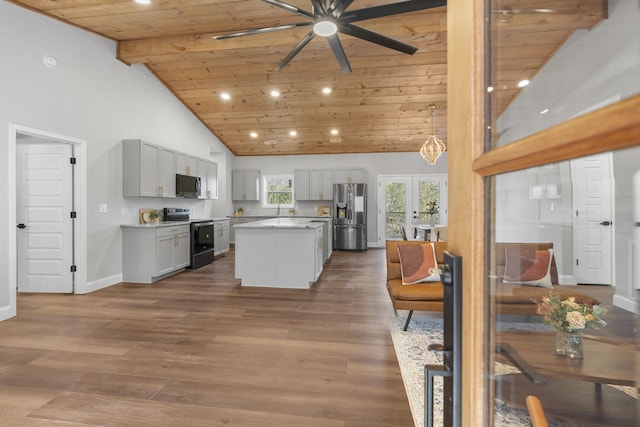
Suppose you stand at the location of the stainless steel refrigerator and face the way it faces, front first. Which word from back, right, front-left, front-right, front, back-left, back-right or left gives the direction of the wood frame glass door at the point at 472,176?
front

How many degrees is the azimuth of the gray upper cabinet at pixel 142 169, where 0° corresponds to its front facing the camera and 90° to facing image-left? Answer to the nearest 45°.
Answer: approximately 315°

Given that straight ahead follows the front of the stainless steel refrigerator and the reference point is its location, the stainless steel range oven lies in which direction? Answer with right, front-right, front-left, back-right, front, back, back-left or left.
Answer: front-right

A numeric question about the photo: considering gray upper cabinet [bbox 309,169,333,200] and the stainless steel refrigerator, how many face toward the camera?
2

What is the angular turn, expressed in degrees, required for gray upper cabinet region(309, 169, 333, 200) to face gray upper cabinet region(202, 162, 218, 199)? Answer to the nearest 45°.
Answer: approximately 45° to its right

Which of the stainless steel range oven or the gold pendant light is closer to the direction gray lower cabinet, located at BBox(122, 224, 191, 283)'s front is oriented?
the gold pendant light

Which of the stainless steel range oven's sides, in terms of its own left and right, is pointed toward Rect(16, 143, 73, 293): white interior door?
right

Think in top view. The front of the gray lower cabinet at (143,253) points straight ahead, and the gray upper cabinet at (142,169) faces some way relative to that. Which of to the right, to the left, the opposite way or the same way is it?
the same way

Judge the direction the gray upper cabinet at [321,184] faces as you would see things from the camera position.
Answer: facing the viewer

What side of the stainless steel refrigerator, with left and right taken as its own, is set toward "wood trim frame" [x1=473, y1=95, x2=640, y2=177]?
front

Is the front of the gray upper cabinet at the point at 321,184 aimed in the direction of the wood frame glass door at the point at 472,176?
yes

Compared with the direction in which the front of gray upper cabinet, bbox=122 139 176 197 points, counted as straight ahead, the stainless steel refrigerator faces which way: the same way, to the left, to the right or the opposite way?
to the right

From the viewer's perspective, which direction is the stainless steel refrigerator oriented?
toward the camera

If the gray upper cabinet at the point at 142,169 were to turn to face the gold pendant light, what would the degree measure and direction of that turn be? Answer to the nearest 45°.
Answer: approximately 45° to its left

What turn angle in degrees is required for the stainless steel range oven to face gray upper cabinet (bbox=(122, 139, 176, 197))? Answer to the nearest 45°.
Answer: approximately 90° to its right

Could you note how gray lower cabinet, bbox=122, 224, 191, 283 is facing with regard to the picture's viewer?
facing the viewer and to the right of the viewer

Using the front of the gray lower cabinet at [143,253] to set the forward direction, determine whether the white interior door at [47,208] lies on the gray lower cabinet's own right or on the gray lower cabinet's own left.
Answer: on the gray lower cabinet's own right

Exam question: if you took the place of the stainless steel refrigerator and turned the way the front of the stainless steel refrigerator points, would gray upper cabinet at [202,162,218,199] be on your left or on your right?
on your right

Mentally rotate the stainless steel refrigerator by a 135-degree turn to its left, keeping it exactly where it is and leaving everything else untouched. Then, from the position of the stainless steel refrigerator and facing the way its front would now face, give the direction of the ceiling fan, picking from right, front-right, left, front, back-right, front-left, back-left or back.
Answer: back-right

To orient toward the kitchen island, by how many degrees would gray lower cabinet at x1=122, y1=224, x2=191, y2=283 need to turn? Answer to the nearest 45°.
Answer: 0° — it already faces it
